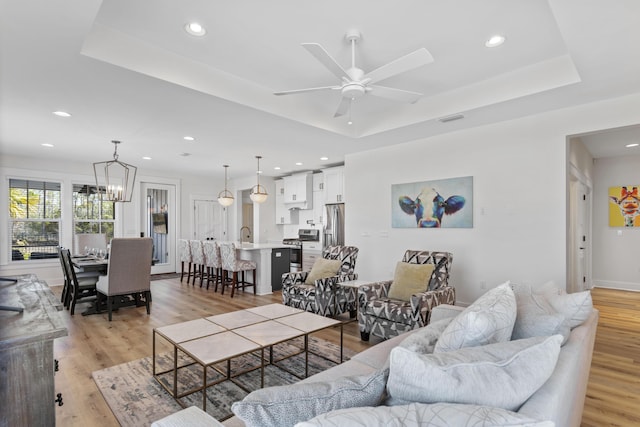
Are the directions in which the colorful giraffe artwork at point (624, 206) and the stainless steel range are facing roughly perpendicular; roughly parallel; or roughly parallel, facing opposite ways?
roughly parallel

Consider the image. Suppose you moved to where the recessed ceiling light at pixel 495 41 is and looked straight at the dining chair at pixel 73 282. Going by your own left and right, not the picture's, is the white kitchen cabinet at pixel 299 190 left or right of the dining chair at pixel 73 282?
right

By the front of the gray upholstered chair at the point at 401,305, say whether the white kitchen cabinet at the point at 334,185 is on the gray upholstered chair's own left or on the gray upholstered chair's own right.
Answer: on the gray upholstered chair's own right

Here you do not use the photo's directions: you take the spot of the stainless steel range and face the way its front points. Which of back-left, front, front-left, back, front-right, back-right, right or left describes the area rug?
front-left

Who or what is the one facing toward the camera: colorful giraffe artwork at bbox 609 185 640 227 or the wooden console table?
the colorful giraffe artwork

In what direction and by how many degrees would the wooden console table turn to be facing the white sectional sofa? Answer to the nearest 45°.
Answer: approximately 45° to its right

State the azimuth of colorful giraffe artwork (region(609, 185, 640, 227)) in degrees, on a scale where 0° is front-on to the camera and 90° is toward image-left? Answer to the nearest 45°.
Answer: approximately 0°

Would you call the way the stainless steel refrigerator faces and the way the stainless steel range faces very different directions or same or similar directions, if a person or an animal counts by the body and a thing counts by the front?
same or similar directions

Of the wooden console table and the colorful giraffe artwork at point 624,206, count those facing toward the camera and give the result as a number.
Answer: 1

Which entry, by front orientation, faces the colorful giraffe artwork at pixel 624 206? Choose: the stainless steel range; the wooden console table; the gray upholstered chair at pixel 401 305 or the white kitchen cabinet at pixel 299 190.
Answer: the wooden console table

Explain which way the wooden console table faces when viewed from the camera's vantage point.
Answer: facing to the right of the viewer

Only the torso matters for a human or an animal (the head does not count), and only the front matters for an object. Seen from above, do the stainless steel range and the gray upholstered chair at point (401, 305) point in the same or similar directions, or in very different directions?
same or similar directions

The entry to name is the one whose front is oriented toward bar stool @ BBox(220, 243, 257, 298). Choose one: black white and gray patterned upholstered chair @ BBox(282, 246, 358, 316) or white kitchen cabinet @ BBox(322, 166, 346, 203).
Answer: the white kitchen cabinet

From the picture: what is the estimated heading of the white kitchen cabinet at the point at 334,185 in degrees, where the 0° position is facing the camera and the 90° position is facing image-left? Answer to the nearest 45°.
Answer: approximately 45°

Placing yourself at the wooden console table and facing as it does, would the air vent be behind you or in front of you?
in front

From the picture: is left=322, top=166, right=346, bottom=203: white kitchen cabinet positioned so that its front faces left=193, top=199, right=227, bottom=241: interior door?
no

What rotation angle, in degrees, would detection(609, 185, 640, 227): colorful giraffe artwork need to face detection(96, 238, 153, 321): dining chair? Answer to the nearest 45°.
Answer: approximately 45° to its right

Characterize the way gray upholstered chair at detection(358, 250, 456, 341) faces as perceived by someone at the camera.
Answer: facing the viewer and to the left of the viewer

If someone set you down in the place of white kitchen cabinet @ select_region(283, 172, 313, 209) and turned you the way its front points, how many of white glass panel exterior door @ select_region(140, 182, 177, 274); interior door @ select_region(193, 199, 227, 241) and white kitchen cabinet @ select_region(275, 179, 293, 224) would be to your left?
0

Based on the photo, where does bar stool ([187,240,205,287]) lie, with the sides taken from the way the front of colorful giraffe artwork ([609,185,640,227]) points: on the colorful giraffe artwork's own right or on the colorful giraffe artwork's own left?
on the colorful giraffe artwork's own right
